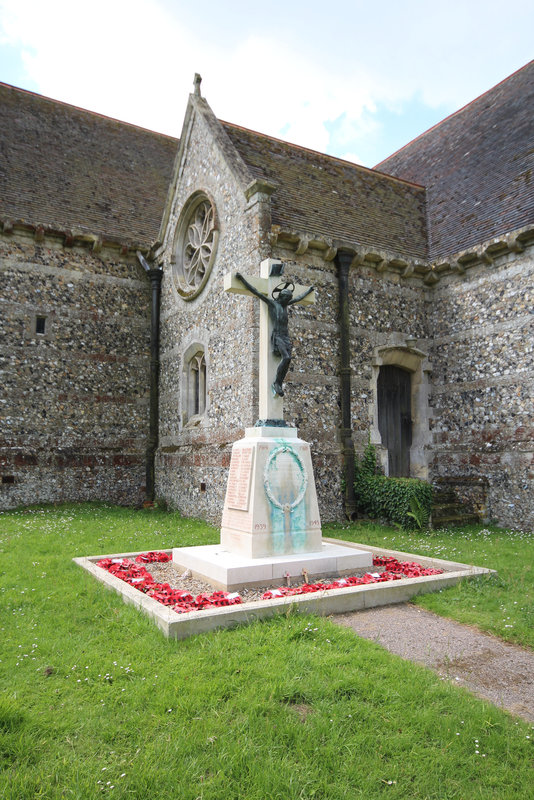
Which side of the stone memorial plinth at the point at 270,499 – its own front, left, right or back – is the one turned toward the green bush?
left

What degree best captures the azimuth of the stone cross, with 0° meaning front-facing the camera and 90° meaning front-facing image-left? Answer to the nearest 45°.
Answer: approximately 315°

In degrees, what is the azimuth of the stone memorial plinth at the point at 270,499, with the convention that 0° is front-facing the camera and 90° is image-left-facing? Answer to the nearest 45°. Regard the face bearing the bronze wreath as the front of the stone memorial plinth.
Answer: approximately 315°
